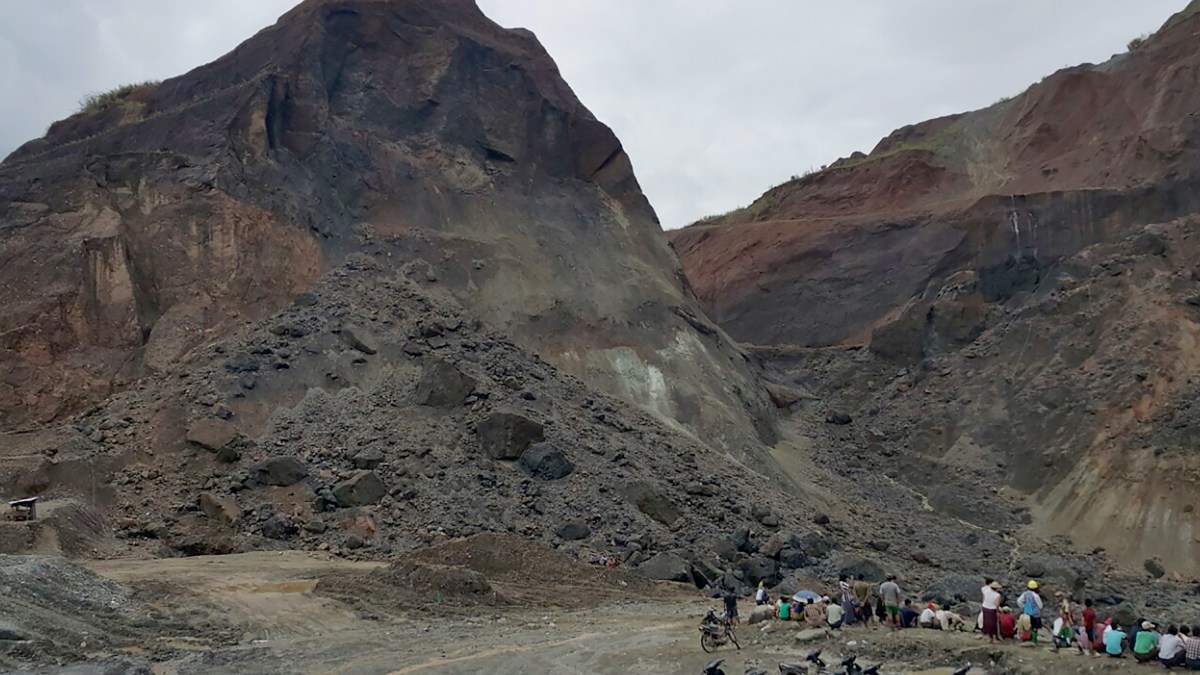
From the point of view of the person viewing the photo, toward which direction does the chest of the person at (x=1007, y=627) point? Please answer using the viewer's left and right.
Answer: facing away from the viewer

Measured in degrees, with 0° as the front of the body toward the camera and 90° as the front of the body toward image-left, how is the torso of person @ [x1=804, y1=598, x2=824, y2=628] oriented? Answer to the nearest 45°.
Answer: approximately 180°

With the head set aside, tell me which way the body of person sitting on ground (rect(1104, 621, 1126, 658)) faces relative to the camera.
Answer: away from the camera

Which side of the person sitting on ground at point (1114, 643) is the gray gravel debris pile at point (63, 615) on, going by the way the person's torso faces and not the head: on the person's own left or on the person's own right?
on the person's own left

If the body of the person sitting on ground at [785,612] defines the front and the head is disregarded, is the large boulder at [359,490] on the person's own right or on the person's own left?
on the person's own left

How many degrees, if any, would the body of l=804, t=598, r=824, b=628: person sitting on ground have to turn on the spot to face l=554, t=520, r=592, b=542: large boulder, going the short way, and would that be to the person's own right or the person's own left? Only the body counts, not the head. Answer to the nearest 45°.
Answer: approximately 45° to the person's own left

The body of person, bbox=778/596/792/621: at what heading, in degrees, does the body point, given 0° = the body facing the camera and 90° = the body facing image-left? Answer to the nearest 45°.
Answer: approximately 180°

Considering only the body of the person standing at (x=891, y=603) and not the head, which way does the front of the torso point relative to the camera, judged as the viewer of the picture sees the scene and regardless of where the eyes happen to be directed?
away from the camera

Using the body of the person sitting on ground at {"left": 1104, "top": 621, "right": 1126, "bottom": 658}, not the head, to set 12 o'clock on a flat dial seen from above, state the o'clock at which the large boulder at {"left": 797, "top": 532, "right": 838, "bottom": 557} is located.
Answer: The large boulder is roughly at 11 o'clock from the person sitting on ground.

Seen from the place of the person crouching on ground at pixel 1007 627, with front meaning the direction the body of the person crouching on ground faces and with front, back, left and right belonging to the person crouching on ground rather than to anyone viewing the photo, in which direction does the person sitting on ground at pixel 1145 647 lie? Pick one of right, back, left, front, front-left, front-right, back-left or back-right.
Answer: back-right

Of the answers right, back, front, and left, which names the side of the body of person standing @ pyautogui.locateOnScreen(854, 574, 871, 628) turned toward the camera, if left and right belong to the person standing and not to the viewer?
back
